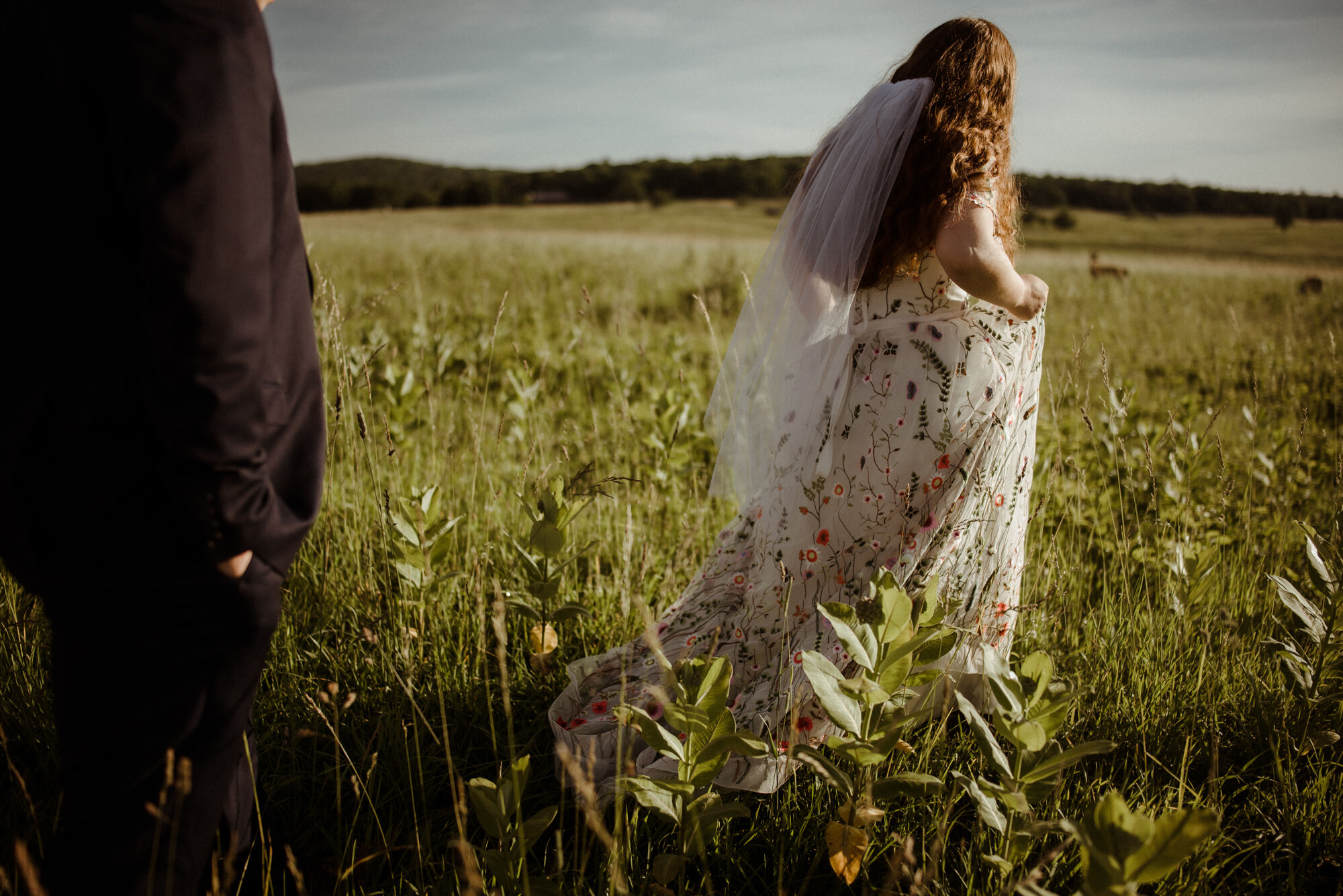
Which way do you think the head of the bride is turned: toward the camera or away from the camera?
away from the camera

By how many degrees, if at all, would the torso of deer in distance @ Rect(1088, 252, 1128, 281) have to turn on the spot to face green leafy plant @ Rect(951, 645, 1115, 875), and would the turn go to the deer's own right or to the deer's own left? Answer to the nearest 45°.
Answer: approximately 90° to the deer's own left

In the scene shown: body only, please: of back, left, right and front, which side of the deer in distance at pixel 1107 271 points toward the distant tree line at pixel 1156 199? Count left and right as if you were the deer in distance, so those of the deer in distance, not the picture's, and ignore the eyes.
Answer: right

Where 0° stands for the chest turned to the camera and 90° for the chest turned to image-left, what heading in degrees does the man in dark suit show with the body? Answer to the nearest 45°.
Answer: approximately 225°

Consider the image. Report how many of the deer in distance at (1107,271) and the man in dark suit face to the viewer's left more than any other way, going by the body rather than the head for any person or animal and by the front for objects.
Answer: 1

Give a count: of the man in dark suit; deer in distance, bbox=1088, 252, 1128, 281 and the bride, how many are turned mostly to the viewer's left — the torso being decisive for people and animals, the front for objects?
1

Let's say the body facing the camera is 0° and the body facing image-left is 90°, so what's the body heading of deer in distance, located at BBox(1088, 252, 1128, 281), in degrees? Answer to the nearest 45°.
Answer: approximately 90°

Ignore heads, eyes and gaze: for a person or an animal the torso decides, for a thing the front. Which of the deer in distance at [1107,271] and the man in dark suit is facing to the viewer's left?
the deer in distance

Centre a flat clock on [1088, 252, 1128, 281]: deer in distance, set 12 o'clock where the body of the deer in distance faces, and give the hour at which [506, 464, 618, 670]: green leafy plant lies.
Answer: The green leafy plant is roughly at 9 o'clock from the deer in distance.

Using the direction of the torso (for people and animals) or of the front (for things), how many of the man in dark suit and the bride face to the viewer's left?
0

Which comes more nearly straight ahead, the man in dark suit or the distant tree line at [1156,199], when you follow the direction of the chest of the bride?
the distant tree line

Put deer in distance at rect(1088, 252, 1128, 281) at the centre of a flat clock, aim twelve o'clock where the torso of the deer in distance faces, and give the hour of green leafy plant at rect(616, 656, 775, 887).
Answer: The green leafy plant is roughly at 9 o'clock from the deer in distance.

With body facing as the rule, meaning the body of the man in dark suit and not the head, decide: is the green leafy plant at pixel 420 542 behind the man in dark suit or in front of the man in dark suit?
in front

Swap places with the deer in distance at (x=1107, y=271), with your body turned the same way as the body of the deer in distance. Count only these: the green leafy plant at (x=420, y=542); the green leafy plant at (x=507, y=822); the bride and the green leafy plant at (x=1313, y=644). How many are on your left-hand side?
4

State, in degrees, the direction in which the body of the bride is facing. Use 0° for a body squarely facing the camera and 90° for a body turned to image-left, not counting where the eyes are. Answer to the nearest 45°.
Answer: approximately 225°
